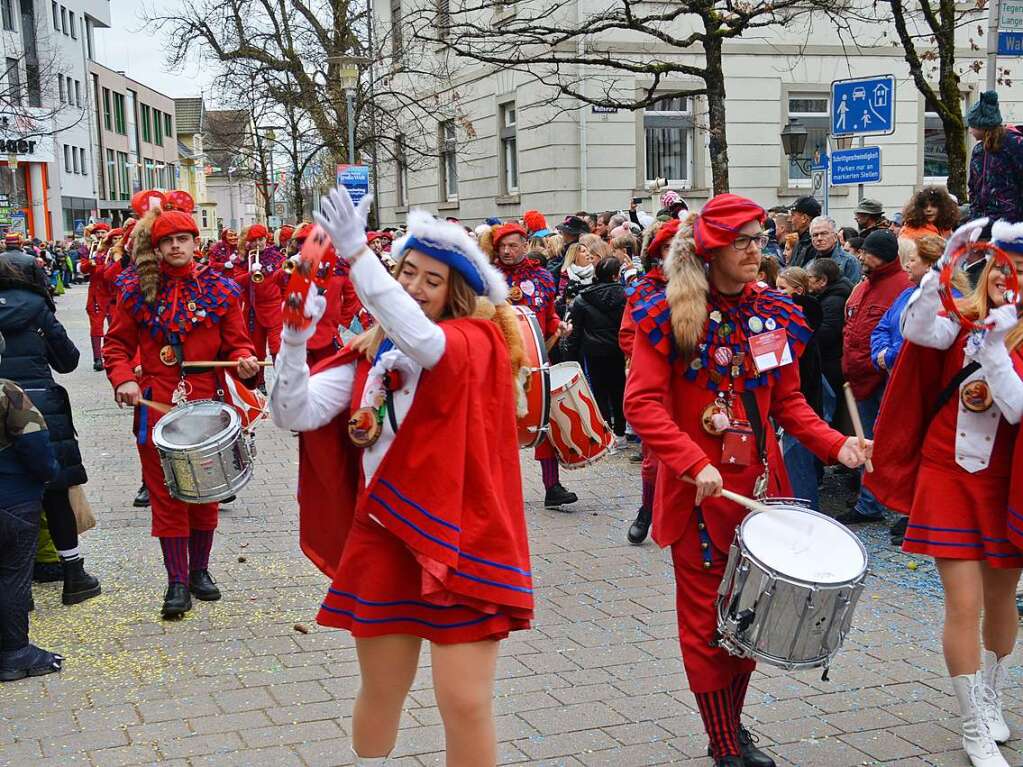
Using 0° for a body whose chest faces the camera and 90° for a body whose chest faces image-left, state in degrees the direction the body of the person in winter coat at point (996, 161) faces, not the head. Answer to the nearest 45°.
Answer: approximately 45°

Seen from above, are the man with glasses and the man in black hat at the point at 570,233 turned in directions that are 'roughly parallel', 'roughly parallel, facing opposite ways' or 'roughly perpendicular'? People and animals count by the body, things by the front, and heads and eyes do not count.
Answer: roughly parallel

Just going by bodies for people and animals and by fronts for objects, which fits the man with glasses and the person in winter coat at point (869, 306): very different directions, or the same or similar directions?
same or similar directions

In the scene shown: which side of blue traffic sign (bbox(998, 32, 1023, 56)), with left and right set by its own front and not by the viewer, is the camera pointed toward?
front

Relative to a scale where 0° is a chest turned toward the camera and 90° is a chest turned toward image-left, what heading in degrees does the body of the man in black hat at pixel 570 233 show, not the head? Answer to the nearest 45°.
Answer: approximately 45°

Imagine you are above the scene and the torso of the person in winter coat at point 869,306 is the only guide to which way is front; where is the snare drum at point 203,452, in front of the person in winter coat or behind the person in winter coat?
in front

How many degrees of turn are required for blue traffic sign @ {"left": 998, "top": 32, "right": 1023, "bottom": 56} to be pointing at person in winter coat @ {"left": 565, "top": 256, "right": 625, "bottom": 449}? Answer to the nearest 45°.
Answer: approximately 90° to its right

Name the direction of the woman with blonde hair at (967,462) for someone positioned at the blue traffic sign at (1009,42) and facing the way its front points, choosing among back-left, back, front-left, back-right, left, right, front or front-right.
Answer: front

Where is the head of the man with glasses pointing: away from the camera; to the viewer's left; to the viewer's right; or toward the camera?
toward the camera

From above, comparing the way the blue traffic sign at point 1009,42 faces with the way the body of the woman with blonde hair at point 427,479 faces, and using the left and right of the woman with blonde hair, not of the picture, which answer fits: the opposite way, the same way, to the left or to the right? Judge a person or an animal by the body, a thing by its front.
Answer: the same way

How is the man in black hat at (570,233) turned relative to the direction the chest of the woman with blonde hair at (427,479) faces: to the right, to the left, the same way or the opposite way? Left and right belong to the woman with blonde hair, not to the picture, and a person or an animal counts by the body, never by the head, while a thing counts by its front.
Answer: the same way

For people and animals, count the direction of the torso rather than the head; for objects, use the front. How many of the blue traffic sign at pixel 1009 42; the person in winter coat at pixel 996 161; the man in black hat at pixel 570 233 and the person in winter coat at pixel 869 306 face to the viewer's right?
0

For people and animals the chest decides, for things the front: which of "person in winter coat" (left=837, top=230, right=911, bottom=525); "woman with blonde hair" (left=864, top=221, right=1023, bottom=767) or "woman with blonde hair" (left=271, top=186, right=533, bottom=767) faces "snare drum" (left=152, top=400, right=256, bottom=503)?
the person in winter coat

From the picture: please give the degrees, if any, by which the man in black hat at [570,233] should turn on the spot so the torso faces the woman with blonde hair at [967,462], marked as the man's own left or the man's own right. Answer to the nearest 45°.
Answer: approximately 45° to the man's own left
